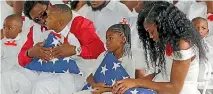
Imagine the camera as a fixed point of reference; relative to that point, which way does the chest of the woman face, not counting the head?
to the viewer's left

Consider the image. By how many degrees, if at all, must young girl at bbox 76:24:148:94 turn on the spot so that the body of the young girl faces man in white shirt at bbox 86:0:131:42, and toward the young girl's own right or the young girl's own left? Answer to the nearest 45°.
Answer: approximately 135° to the young girl's own right

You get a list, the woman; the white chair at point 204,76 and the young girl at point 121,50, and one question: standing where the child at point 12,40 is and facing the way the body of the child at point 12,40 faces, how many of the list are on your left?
3

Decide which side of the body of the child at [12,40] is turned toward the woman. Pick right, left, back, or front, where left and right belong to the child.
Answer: left

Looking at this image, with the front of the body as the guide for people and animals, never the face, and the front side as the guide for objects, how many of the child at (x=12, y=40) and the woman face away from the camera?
0
